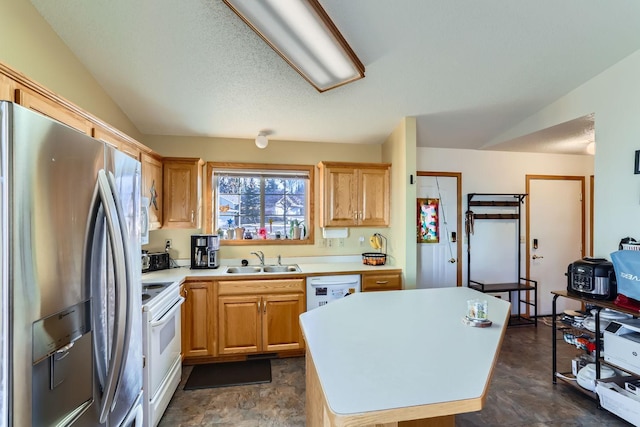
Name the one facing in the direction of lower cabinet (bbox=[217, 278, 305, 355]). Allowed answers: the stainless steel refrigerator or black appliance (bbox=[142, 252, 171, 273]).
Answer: the black appliance

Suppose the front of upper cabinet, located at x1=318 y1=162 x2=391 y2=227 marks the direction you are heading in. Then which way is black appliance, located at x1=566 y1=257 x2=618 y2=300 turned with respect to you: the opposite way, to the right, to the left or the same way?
to the right

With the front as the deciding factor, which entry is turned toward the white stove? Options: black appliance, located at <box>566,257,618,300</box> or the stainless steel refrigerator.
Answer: the black appliance

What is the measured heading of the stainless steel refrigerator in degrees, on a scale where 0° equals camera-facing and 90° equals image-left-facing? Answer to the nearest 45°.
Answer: approximately 315°

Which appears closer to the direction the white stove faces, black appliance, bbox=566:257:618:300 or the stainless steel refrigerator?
the black appliance

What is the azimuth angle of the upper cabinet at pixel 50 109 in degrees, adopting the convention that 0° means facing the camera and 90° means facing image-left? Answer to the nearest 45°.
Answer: approximately 315°

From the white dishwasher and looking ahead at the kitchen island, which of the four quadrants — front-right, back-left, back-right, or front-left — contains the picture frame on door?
back-left

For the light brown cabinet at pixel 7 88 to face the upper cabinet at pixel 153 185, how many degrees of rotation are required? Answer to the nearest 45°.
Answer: approximately 90° to its left

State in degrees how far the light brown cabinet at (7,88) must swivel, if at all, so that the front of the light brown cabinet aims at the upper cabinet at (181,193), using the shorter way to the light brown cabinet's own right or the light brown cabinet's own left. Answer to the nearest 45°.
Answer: approximately 90° to the light brown cabinet's own left

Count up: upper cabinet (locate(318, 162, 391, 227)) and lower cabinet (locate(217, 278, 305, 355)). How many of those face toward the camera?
2
